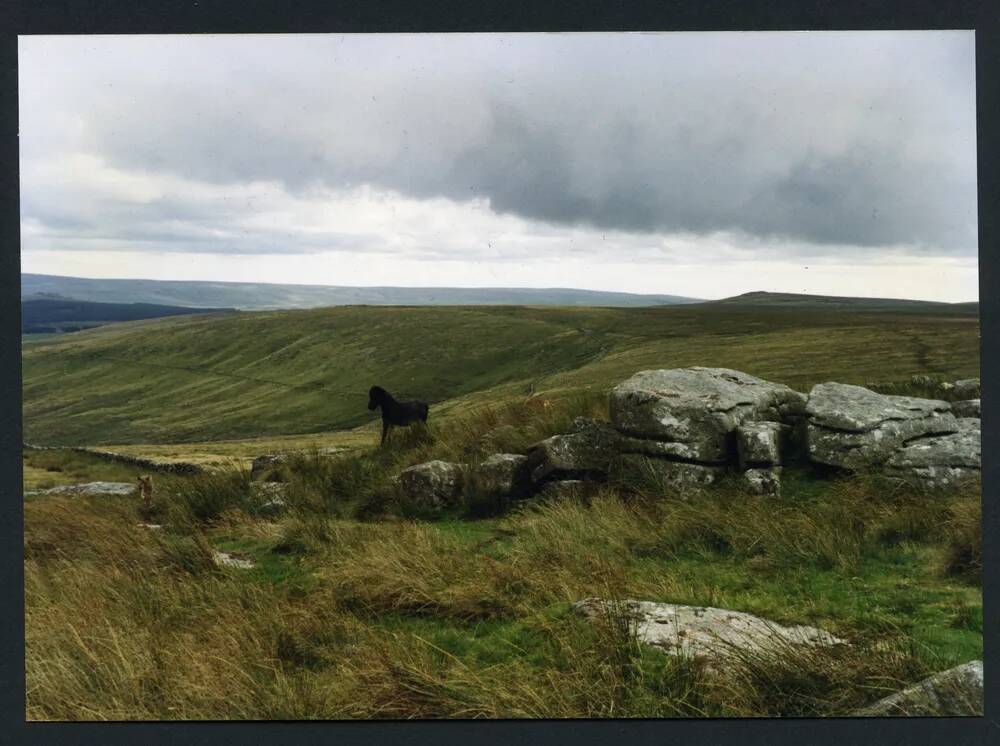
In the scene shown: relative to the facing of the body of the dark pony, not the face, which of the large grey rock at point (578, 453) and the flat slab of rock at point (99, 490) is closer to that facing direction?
the flat slab of rock

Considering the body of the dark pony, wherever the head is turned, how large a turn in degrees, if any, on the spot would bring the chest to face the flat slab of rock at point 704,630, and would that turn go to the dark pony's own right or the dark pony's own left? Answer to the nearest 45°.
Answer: approximately 90° to the dark pony's own left

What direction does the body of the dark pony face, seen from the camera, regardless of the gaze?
to the viewer's left

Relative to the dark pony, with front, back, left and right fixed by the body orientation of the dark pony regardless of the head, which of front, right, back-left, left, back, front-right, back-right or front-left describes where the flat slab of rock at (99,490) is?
front

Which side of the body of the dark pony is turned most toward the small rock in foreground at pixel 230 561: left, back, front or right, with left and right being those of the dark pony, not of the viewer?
left
